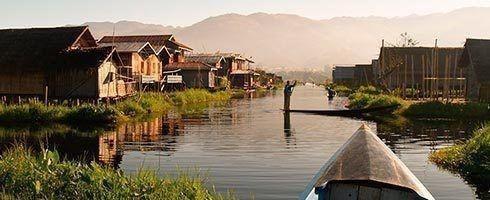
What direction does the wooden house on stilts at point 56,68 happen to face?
to the viewer's right

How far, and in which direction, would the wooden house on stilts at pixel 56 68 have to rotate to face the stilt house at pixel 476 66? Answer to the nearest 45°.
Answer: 0° — it already faces it

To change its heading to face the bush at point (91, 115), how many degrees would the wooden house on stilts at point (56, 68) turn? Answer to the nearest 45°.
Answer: approximately 90° to its right

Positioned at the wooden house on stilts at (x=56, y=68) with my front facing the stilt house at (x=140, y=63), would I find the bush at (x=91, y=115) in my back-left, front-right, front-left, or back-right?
back-right

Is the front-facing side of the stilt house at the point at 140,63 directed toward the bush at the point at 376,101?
yes

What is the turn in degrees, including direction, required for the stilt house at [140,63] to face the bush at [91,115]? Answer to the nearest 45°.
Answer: approximately 45° to its right

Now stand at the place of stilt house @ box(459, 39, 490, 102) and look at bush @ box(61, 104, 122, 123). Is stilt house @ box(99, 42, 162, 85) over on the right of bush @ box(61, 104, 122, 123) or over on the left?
right
